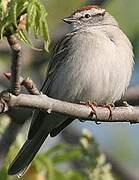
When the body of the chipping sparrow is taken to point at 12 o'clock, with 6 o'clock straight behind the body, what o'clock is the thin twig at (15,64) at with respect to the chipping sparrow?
The thin twig is roughly at 4 o'clock from the chipping sparrow.

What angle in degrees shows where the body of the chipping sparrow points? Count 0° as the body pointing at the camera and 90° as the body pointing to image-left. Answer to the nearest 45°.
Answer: approximately 315°
